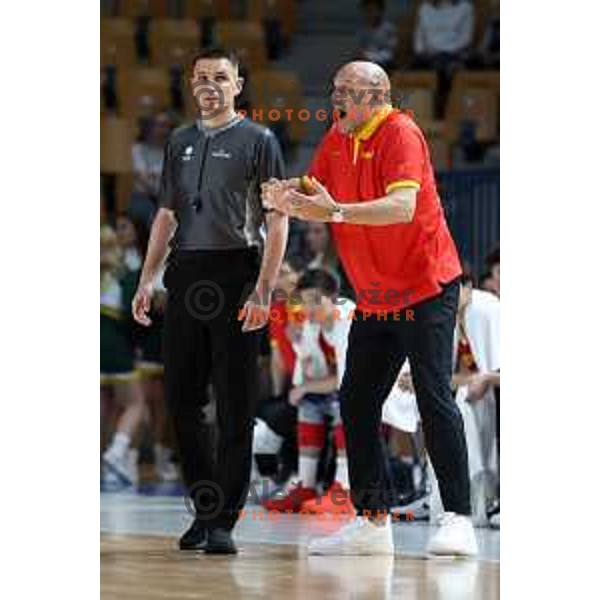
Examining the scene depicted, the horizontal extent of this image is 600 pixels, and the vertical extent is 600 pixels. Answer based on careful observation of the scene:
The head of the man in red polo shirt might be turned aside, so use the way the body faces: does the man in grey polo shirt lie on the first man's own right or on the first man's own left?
on the first man's own right

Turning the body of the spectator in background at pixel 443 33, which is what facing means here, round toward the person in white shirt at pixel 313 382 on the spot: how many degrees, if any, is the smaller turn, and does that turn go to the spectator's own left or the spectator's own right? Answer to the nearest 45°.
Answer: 0° — they already face them

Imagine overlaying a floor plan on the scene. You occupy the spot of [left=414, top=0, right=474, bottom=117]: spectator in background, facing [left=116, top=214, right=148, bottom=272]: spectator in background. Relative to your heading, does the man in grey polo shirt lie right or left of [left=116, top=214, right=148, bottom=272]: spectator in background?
left

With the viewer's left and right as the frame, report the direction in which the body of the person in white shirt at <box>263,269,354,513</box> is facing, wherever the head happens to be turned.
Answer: facing the viewer and to the left of the viewer

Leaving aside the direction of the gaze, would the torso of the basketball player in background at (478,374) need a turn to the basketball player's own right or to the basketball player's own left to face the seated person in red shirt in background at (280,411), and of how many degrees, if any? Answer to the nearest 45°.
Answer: approximately 90° to the basketball player's own right

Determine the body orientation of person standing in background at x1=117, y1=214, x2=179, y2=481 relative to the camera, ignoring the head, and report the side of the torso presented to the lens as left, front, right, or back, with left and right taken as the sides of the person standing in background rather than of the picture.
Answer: front

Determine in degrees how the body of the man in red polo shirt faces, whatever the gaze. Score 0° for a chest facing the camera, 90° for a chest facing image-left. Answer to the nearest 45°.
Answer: approximately 45°

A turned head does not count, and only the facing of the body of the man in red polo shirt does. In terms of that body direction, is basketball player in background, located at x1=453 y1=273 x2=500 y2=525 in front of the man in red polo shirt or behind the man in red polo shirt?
behind
